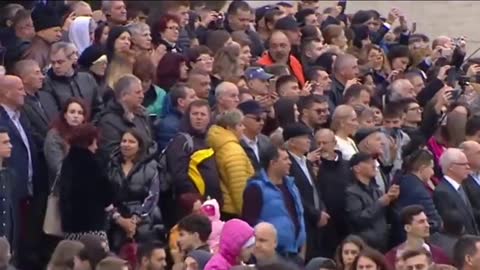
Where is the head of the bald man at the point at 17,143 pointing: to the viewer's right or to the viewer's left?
to the viewer's right

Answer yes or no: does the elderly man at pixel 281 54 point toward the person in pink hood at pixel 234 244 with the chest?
yes
